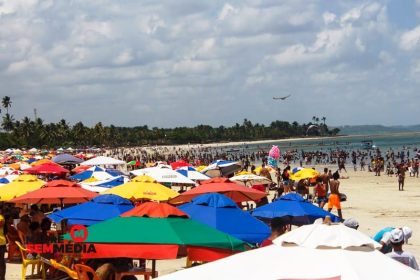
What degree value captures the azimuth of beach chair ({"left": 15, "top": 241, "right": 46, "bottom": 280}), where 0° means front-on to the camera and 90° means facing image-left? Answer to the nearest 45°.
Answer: approximately 270°

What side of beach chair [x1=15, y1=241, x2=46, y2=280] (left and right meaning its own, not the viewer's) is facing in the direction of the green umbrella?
front

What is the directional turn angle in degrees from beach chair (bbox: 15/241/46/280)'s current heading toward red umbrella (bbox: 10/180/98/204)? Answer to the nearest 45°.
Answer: approximately 90° to its left

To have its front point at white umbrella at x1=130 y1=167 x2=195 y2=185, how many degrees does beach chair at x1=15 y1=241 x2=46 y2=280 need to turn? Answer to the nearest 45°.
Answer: approximately 45° to its left

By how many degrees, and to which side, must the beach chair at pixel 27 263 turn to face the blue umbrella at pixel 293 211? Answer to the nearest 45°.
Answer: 0° — it already faces it

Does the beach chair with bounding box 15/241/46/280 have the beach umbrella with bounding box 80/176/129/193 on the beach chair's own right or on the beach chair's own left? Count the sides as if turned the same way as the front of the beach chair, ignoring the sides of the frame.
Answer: on the beach chair's own left

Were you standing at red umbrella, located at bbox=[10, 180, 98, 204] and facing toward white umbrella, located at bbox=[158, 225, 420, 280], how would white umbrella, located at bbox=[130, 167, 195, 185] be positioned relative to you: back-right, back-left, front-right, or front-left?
back-left

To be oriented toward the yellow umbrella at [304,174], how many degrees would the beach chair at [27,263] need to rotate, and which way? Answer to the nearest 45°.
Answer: approximately 45° to its left
